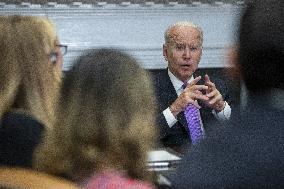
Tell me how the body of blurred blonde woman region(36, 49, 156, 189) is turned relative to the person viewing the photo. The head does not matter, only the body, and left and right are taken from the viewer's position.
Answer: facing away from the viewer

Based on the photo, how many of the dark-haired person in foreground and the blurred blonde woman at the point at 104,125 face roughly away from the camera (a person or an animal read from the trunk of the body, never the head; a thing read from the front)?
2

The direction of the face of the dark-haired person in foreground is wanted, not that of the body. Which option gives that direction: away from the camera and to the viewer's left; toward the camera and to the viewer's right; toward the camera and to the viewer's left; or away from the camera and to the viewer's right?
away from the camera and to the viewer's left

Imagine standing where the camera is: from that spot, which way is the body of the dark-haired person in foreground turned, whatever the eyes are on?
away from the camera

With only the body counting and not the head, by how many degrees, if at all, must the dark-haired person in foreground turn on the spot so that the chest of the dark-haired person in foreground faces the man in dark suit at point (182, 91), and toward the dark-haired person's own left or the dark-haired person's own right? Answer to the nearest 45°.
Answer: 0° — they already face them

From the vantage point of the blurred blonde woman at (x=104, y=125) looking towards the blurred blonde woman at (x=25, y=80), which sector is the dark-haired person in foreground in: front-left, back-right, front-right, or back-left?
back-right

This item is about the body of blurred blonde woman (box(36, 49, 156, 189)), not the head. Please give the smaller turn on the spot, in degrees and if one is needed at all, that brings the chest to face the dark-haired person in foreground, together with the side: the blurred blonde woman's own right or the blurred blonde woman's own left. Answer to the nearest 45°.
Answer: approximately 135° to the blurred blonde woman's own right

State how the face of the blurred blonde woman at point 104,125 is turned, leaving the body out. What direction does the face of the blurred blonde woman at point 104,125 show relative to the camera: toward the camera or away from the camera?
away from the camera

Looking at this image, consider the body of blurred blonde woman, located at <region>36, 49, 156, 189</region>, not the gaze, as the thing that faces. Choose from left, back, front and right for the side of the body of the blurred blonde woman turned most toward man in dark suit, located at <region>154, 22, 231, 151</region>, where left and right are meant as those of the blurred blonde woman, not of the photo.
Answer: front
